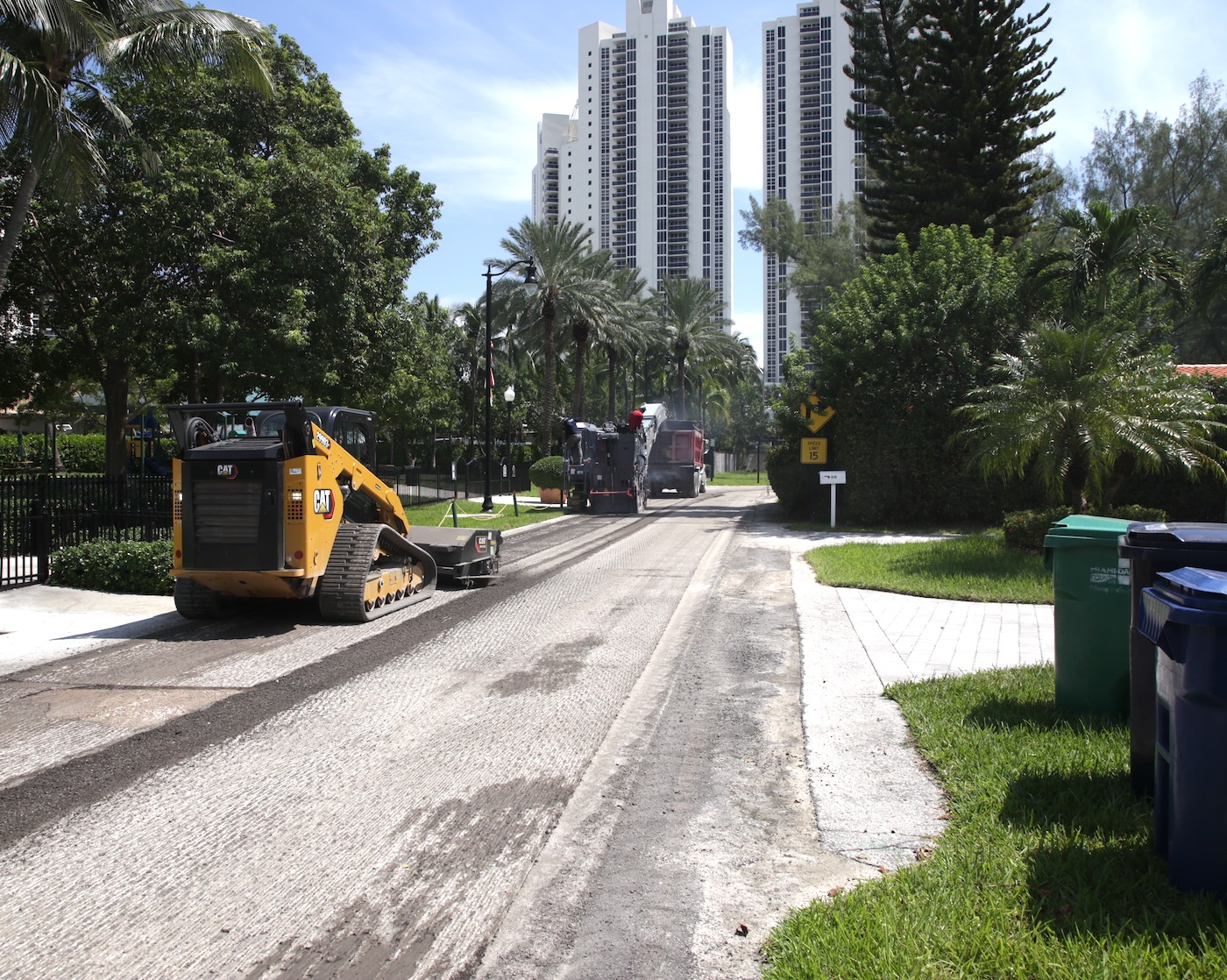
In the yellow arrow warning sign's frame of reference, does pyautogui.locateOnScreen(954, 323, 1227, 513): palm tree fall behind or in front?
in front

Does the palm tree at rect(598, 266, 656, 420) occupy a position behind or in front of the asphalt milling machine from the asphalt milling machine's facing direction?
in front

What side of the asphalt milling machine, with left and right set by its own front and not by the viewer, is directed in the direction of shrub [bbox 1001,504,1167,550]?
right

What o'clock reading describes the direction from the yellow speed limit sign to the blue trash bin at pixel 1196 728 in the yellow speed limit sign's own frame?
The blue trash bin is roughly at 12 o'clock from the yellow speed limit sign.

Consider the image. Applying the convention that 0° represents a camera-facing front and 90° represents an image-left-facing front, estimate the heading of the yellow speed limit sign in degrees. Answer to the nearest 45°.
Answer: approximately 0°

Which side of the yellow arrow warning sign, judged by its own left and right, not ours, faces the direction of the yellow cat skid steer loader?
front

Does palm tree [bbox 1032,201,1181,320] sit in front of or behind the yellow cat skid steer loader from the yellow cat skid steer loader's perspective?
in front

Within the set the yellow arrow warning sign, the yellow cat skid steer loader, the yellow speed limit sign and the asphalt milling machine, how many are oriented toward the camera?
2

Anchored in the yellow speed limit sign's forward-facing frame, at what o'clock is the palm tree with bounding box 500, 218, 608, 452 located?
The palm tree is roughly at 5 o'clock from the yellow speed limit sign.

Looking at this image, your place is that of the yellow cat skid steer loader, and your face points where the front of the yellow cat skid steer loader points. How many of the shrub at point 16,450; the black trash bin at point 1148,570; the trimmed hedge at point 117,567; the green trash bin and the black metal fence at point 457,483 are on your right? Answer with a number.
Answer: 2

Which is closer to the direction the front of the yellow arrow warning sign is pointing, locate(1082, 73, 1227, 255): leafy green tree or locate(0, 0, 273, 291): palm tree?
the palm tree

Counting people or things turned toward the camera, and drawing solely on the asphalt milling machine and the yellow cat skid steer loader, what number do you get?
0

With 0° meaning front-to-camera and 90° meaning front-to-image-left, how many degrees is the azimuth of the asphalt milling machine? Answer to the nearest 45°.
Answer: approximately 225°

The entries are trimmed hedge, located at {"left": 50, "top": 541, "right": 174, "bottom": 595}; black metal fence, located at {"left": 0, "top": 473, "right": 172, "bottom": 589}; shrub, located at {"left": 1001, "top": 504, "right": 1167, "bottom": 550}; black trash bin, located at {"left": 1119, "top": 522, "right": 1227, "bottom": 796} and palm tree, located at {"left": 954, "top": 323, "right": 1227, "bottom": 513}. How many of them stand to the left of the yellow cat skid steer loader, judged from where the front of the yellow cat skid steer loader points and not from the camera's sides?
2
